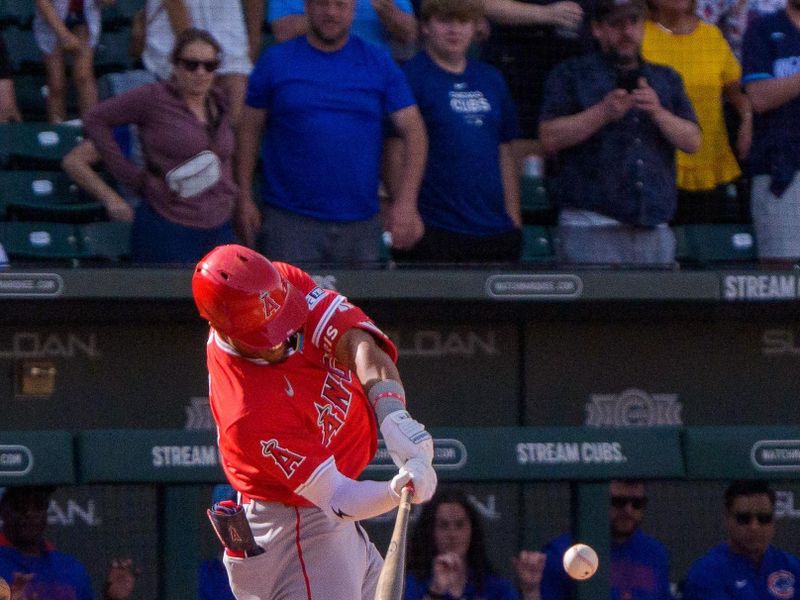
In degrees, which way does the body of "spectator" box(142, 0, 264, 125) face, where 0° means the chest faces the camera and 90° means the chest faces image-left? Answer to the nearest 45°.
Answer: approximately 0°

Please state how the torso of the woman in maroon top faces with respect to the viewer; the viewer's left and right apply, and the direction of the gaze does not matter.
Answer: facing the viewer and to the right of the viewer

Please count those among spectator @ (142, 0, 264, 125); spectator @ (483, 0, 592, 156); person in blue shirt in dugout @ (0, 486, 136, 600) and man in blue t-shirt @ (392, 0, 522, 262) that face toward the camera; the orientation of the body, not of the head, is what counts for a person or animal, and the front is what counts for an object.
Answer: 4

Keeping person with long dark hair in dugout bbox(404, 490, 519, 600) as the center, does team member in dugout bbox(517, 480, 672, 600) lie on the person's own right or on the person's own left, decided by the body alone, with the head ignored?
on the person's own left

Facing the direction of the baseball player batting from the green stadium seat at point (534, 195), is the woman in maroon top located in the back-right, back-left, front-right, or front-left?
front-right

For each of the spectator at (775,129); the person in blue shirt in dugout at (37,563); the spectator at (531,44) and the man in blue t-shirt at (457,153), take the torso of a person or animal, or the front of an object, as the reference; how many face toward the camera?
4

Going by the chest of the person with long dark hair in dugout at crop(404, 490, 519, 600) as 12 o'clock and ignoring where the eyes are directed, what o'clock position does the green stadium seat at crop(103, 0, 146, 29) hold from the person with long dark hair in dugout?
The green stadium seat is roughly at 5 o'clock from the person with long dark hair in dugout.

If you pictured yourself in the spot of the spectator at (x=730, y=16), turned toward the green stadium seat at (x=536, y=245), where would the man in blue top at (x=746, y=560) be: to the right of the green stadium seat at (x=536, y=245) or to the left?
left

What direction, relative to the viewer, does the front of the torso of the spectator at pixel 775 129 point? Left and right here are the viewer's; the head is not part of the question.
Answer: facing the viewer

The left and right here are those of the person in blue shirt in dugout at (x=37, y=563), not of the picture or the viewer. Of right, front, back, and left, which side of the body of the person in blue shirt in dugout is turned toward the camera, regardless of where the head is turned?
front

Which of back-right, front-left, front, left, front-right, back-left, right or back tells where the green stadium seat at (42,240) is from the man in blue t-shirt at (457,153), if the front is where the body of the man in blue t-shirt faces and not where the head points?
right

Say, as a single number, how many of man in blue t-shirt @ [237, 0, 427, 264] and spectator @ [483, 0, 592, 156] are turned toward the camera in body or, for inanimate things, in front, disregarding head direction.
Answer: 2

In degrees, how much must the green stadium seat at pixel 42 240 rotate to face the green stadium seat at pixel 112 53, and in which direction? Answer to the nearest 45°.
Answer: approximately 135° to its left

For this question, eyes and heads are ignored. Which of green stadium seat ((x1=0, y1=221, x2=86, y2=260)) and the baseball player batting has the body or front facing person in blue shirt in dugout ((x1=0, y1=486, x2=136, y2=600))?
the green stadium seat
